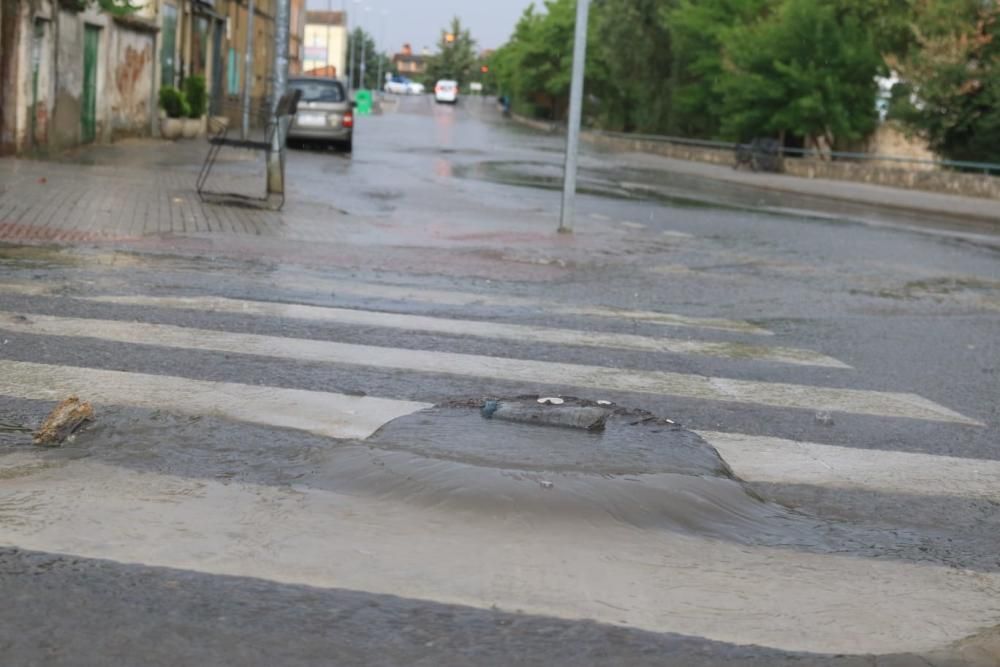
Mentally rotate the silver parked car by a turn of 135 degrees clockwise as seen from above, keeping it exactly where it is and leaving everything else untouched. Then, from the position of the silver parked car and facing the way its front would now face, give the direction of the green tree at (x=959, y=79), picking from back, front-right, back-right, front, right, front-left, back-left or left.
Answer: front-left

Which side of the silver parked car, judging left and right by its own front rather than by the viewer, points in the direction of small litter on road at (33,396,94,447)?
back

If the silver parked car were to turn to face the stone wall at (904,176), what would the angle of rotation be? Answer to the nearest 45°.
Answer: approximately 90° to its right

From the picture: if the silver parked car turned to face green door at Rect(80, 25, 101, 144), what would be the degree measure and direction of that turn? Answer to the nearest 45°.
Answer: approximately 135° to its left

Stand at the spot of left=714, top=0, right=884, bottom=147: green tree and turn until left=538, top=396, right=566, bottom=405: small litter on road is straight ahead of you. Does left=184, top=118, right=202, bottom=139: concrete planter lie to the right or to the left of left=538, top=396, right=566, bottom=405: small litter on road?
right

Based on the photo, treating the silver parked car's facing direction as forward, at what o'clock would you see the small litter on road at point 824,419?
The small litter on road is roughly at 6 o'clock from the silver parked car.

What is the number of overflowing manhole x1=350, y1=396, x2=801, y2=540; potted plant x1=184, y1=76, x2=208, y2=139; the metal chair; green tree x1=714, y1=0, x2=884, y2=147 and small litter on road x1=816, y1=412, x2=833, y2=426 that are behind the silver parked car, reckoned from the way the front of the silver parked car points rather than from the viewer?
3

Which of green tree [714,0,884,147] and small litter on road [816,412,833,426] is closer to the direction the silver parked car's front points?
the green tree

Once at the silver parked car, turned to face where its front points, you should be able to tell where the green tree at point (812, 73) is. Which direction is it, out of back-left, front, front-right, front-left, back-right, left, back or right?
front-right

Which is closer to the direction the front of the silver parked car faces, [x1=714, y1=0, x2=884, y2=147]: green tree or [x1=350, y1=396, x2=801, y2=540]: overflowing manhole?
the green tree

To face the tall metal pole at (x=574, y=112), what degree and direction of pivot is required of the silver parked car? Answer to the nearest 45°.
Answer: approximately 180°

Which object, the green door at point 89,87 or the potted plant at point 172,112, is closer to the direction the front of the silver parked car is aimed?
the potted plant

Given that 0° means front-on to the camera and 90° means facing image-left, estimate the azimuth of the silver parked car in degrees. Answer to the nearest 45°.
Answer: approximately 180°

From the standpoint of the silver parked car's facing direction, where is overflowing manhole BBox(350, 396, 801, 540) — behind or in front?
behind

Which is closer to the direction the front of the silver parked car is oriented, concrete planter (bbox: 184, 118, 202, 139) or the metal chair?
the concrete planter

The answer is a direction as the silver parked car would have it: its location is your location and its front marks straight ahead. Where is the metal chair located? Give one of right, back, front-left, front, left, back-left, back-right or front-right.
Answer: back

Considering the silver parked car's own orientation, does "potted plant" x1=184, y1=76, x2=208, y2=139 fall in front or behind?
in front
